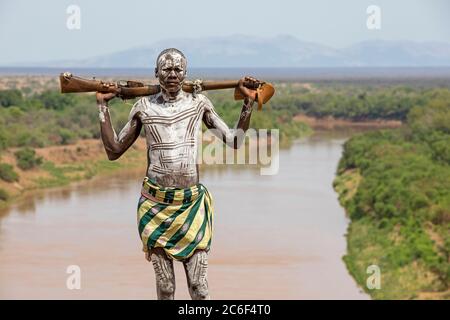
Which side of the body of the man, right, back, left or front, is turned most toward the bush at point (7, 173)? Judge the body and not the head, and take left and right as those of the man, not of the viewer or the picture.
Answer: back

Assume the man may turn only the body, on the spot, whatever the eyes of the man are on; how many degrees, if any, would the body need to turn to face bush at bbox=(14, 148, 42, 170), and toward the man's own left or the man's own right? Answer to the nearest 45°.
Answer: approximately 180°

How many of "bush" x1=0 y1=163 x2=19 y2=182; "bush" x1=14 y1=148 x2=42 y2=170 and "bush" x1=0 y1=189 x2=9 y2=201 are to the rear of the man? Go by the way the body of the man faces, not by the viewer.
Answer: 3

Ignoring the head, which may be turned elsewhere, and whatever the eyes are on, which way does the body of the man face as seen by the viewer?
toward the camera

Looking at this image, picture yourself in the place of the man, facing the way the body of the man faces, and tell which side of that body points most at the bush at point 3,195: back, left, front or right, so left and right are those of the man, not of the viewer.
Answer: back
